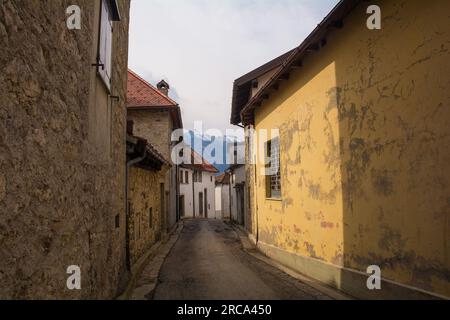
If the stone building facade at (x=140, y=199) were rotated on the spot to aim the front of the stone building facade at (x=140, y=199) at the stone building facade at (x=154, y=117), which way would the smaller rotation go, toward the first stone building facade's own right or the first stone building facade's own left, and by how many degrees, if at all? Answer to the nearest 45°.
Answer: approximately 90° to the first stone building facade's own left

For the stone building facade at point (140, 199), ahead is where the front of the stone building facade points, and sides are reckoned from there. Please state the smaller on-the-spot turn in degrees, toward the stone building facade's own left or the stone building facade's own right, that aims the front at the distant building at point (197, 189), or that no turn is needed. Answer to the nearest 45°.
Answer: approximately 90° to the stone building facade's own left

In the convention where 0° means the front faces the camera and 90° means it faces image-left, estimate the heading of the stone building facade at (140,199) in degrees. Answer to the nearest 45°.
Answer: approximately 270°

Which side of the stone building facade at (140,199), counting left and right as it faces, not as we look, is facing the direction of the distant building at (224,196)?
left

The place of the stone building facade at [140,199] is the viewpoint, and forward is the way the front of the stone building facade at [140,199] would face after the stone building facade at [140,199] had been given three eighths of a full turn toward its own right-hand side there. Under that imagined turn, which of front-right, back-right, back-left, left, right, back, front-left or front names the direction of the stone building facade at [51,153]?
front-left
